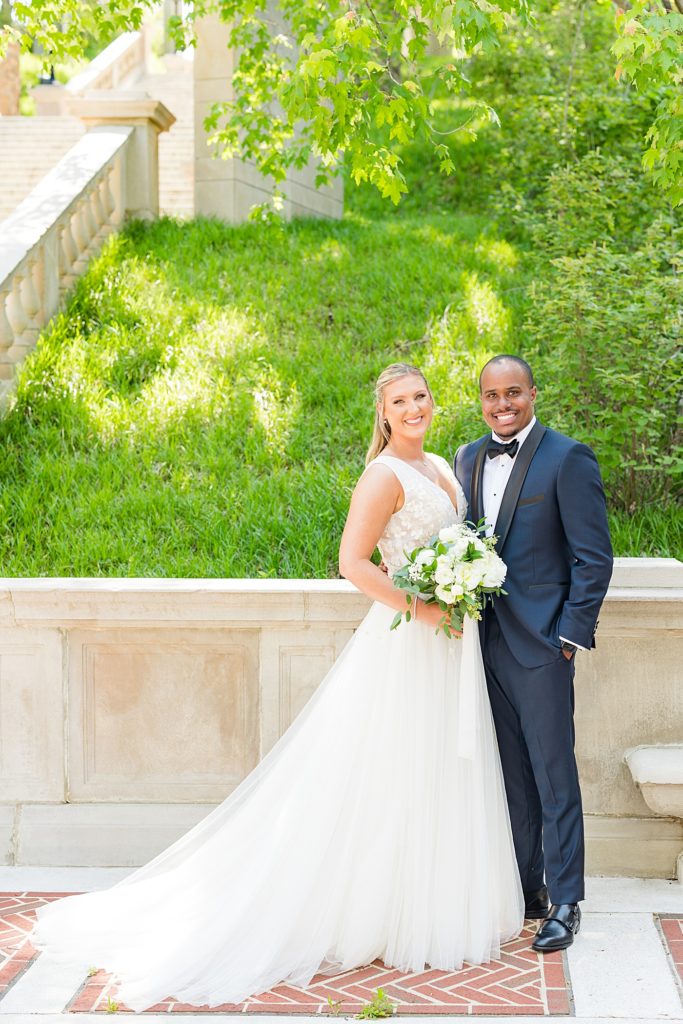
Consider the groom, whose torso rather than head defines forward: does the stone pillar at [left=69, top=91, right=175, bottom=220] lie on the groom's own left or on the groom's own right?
on the groom's own right

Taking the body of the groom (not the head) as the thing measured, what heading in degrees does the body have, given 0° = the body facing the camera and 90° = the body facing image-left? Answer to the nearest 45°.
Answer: approximately 45°

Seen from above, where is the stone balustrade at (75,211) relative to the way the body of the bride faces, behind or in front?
behind

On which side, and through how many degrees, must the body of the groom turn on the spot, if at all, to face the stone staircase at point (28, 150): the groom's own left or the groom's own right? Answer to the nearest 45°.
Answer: approximately 90° to the groom's own right

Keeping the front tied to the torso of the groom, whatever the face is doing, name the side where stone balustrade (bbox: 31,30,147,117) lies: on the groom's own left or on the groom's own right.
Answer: on the groom's own right

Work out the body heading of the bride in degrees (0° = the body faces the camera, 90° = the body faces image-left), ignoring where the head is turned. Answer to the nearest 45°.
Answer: approximately 315°

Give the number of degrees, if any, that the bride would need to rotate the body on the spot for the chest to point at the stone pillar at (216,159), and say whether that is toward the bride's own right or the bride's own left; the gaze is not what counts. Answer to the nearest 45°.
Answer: approximately 135° to the bride's own left

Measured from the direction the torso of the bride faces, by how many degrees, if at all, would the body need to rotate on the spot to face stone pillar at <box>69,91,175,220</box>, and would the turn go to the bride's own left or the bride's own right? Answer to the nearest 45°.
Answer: approximately 135° to the bride's own left
